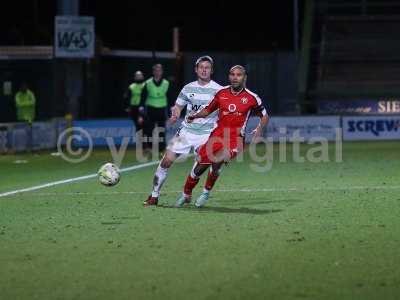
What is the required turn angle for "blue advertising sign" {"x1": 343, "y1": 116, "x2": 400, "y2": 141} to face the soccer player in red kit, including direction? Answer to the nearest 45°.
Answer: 0° — it already faces them

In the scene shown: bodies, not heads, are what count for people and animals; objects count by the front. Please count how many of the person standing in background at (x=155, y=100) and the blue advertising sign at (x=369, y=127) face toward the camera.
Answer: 2

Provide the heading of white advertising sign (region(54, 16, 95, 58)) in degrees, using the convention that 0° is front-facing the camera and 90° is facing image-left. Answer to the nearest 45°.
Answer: approximately 0°

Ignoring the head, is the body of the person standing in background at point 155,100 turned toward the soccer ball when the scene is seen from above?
yes

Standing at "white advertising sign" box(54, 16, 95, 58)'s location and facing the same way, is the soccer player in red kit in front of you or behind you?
in front

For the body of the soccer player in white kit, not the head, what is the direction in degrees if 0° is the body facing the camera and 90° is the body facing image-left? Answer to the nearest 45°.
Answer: approximately 0°

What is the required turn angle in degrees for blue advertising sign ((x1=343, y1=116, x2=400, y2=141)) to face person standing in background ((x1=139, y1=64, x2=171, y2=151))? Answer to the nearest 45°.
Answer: approximately 45° to its right
